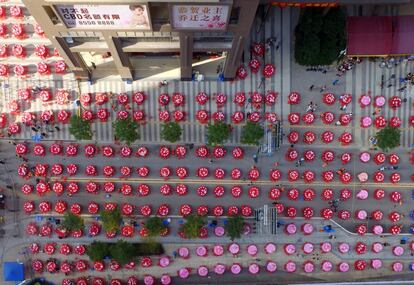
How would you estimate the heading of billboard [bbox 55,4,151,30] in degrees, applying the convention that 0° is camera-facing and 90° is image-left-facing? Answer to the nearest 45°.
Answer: approximately 0°

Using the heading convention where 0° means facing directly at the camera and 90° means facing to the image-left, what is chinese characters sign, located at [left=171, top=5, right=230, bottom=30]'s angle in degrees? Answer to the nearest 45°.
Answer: approximately 0°

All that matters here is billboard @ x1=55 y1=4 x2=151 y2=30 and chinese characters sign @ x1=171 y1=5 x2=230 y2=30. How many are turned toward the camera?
2

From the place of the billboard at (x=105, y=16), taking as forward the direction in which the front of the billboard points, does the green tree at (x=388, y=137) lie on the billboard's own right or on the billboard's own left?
on the billboard's own left

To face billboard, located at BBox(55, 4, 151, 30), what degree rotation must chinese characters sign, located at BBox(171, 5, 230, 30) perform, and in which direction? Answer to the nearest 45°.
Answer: approximately 90° to its right
